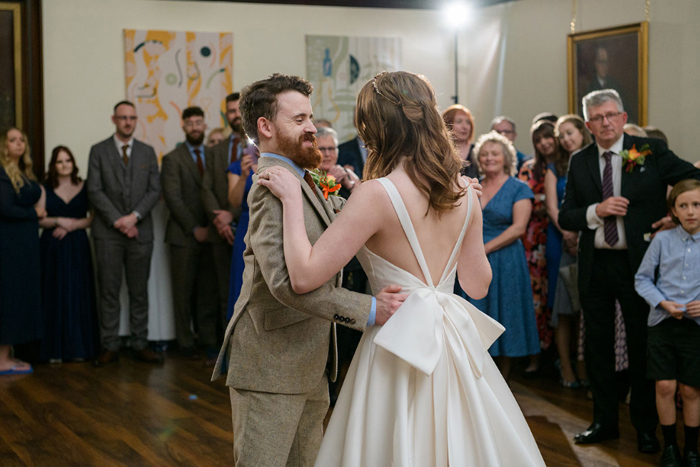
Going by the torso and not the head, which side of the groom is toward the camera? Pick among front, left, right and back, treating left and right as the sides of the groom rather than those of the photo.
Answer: right

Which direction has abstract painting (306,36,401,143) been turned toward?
toward the camera

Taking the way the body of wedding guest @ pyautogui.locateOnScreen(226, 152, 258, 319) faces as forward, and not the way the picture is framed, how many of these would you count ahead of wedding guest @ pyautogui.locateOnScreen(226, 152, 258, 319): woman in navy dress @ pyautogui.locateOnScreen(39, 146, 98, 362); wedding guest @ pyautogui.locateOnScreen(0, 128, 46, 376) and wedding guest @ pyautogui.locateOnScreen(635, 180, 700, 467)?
1

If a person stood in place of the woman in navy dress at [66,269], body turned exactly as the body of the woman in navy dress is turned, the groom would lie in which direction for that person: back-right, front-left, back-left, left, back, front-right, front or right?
front

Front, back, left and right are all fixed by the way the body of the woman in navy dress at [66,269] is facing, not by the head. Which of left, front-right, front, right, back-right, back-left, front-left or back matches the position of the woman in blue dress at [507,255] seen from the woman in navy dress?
front-left

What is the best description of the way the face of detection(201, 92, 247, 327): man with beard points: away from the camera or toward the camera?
toward the camera

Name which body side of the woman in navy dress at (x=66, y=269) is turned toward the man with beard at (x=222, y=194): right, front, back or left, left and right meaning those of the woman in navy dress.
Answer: left

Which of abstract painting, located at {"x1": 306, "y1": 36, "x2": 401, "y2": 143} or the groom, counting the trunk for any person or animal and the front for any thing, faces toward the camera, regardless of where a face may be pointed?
the abstract painting

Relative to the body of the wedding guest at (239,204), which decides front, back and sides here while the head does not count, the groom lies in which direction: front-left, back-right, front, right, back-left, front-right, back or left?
front-right

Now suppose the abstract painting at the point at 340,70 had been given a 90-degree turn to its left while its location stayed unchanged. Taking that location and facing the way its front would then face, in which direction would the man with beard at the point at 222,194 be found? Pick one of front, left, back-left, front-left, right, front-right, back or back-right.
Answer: back-right

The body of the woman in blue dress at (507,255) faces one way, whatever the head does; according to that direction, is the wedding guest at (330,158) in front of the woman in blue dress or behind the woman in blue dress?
in front

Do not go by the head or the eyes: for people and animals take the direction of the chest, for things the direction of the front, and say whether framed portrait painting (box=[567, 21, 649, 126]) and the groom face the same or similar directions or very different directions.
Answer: very different directions

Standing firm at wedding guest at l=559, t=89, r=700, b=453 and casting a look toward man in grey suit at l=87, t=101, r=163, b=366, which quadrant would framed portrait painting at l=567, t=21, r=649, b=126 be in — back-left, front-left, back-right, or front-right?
front-right

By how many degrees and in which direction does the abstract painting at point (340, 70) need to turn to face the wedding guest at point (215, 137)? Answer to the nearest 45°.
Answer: approximately 45° to its right

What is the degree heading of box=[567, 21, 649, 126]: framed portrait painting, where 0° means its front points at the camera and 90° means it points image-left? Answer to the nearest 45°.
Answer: approximately 45°

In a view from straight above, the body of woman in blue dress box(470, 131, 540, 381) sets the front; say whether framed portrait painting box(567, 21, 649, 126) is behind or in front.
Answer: behind

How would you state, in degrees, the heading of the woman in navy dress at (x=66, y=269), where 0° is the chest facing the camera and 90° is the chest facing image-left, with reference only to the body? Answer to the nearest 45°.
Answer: approximately 0°
